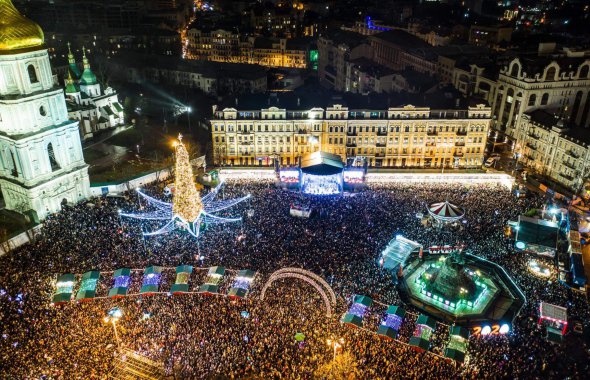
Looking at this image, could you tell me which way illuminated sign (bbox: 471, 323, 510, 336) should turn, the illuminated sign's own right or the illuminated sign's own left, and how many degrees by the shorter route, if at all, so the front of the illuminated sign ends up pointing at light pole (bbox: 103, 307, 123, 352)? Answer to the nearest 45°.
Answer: approximately 45° to the illuminated sign's own right

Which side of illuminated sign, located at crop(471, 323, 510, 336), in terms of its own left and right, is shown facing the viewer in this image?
front

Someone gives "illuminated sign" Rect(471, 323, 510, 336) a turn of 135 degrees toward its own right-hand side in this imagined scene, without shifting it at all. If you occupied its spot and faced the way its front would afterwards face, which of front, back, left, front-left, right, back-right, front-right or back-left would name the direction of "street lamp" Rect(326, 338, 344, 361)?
left

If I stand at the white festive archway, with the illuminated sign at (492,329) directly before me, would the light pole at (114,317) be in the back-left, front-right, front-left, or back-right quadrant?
back-right

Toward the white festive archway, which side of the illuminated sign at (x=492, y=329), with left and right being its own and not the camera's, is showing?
right
